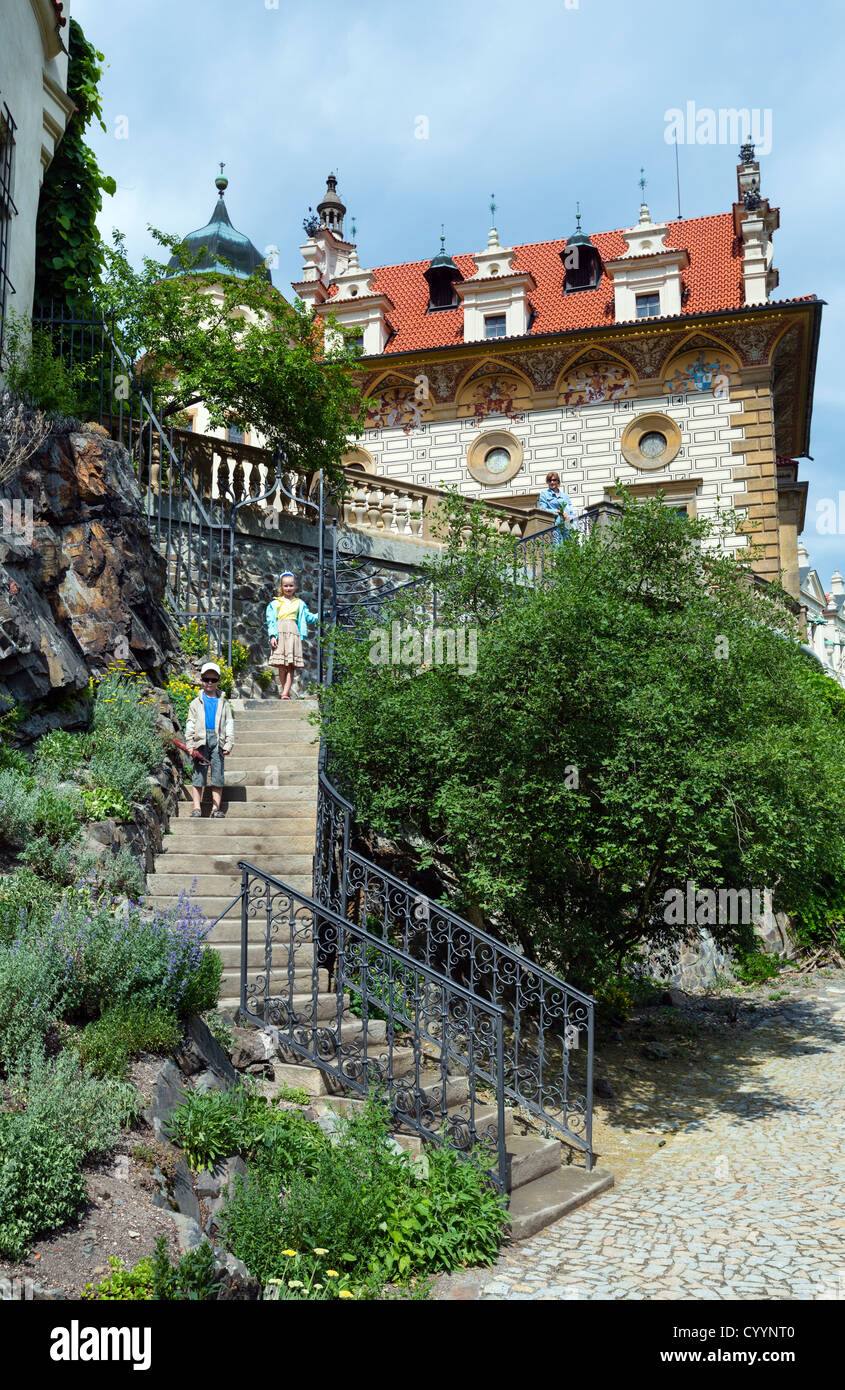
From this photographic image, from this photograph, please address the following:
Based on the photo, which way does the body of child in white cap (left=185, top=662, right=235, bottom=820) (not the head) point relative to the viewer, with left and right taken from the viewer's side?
facing the viewer

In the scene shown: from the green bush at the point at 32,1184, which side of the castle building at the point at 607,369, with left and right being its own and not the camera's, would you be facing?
front

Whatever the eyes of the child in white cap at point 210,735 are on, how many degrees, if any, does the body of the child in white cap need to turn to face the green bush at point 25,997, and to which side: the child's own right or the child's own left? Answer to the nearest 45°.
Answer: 0° — they already face it

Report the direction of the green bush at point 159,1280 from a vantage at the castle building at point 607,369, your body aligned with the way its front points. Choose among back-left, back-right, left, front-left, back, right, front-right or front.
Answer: front

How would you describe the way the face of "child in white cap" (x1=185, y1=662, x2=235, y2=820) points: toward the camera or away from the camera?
toward the camera

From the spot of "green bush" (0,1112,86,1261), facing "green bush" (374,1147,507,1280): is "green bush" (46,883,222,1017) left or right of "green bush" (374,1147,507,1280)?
left

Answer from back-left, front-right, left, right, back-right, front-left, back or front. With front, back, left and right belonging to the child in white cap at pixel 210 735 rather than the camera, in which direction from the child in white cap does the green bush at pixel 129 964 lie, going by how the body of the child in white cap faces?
front
